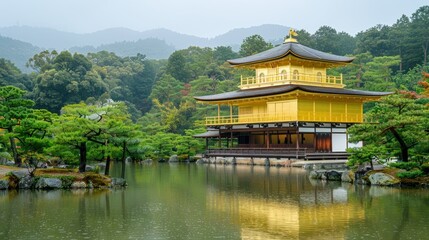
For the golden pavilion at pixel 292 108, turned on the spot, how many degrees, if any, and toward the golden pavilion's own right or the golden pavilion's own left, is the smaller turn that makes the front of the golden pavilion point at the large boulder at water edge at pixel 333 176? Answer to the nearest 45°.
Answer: approximately 45° to the golden pavilion's own left

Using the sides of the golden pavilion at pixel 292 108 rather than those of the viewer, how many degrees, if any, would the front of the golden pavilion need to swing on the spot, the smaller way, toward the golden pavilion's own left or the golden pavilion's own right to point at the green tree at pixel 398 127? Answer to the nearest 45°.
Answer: approximately 45° to the golden pavilion's own left

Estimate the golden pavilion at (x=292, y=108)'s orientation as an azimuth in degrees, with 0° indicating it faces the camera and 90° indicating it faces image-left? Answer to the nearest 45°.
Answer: approximately 45°

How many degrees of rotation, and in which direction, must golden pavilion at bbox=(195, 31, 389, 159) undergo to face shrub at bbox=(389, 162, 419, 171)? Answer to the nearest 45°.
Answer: approximately 45° to its left

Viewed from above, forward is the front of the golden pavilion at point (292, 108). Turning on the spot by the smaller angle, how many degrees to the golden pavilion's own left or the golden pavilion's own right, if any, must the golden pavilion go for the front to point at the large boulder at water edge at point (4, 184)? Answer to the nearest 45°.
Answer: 0° — it already faces it

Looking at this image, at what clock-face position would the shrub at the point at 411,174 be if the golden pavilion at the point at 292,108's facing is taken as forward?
The shrub is roughly at 10 o'clock from the golden pavilion.

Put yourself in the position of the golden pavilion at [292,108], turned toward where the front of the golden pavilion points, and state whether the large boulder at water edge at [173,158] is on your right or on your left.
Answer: on your right

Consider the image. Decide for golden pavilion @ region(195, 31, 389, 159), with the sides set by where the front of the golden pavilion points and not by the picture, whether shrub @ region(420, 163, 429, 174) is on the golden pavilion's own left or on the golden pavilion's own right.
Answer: on the golden pavilion's own left

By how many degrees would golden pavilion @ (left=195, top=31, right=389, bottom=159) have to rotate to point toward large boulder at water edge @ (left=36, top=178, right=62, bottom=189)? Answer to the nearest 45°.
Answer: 0° — it already faces it

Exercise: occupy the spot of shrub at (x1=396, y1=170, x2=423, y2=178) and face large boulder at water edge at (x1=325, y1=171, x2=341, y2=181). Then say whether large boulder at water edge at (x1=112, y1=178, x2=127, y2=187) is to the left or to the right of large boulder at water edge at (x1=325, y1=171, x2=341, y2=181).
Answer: left

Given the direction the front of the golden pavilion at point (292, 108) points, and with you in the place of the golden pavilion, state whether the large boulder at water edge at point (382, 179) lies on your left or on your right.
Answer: on your left
